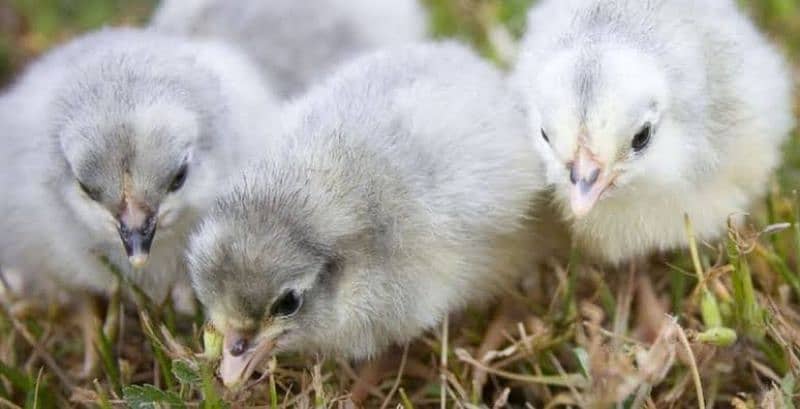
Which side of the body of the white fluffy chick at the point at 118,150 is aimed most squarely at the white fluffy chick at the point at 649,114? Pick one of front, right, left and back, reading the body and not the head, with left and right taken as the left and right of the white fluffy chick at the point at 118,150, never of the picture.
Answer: left

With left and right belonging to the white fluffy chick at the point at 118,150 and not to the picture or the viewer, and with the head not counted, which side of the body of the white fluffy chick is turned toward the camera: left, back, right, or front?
front

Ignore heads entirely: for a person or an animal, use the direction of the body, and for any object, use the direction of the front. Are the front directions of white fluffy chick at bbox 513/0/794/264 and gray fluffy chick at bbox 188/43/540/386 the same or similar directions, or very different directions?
same or similar directions

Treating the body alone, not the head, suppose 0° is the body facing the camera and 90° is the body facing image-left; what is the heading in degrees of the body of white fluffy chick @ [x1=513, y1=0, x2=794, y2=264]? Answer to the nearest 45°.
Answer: approximately 45°

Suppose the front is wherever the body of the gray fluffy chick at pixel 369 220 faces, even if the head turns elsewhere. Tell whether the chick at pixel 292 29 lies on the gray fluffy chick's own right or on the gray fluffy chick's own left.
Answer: on the gray fluffy chick's own right

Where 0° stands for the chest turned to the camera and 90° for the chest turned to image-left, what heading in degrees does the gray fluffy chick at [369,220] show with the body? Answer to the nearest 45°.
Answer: approximately 45°

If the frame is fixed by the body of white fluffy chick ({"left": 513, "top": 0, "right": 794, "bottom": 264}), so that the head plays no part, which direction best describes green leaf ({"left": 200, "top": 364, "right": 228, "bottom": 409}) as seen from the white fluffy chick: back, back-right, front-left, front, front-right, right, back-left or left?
front

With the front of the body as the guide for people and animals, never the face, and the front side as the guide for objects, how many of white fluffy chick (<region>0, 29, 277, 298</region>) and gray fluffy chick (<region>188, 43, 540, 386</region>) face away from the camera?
0

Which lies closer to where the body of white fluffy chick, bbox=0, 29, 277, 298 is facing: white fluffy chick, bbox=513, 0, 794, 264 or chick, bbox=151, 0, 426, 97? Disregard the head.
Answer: the white fluffy chick

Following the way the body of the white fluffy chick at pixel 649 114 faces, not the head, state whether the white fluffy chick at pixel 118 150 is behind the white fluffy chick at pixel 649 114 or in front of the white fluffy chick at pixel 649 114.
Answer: in front

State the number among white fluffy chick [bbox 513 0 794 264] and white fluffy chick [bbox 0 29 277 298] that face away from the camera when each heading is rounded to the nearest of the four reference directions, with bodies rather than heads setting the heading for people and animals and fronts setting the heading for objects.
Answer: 0

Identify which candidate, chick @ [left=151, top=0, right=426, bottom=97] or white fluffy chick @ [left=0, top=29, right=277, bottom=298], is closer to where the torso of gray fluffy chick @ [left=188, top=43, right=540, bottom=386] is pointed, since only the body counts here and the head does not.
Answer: the white fluffy chick
